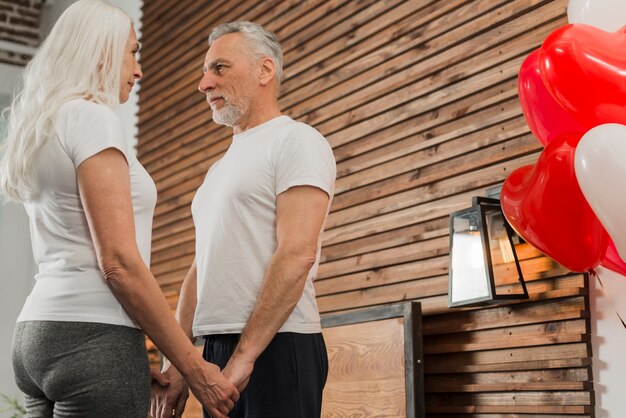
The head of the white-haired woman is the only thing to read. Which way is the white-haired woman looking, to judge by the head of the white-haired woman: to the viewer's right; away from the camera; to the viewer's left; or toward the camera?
to the viewer's right

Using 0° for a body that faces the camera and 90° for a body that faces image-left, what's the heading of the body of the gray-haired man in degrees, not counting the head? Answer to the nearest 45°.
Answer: approximately 45°

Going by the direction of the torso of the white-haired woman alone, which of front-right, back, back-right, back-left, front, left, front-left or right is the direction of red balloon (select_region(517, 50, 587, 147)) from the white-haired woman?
front-right

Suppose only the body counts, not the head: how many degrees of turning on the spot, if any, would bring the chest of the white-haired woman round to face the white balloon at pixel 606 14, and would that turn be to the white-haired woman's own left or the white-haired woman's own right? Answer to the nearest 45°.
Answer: approximately 45° to the white-haired woman's own right

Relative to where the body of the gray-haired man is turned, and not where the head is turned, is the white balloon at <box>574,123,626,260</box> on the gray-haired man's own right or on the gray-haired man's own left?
on the gray-haired man's own left

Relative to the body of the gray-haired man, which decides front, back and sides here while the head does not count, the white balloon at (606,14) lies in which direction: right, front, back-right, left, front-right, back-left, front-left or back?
back-left

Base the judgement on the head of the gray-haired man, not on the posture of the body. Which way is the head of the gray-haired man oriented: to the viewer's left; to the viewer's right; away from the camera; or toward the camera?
to the viewer's left

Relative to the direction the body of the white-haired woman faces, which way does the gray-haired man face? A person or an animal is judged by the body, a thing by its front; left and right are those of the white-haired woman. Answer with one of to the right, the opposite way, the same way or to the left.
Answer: the opposite way

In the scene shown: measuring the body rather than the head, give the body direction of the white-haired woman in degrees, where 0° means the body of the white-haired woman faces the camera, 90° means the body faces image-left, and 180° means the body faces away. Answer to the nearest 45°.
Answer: approximately 225°

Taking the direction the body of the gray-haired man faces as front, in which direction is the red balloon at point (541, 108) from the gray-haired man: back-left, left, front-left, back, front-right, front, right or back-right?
back-left
